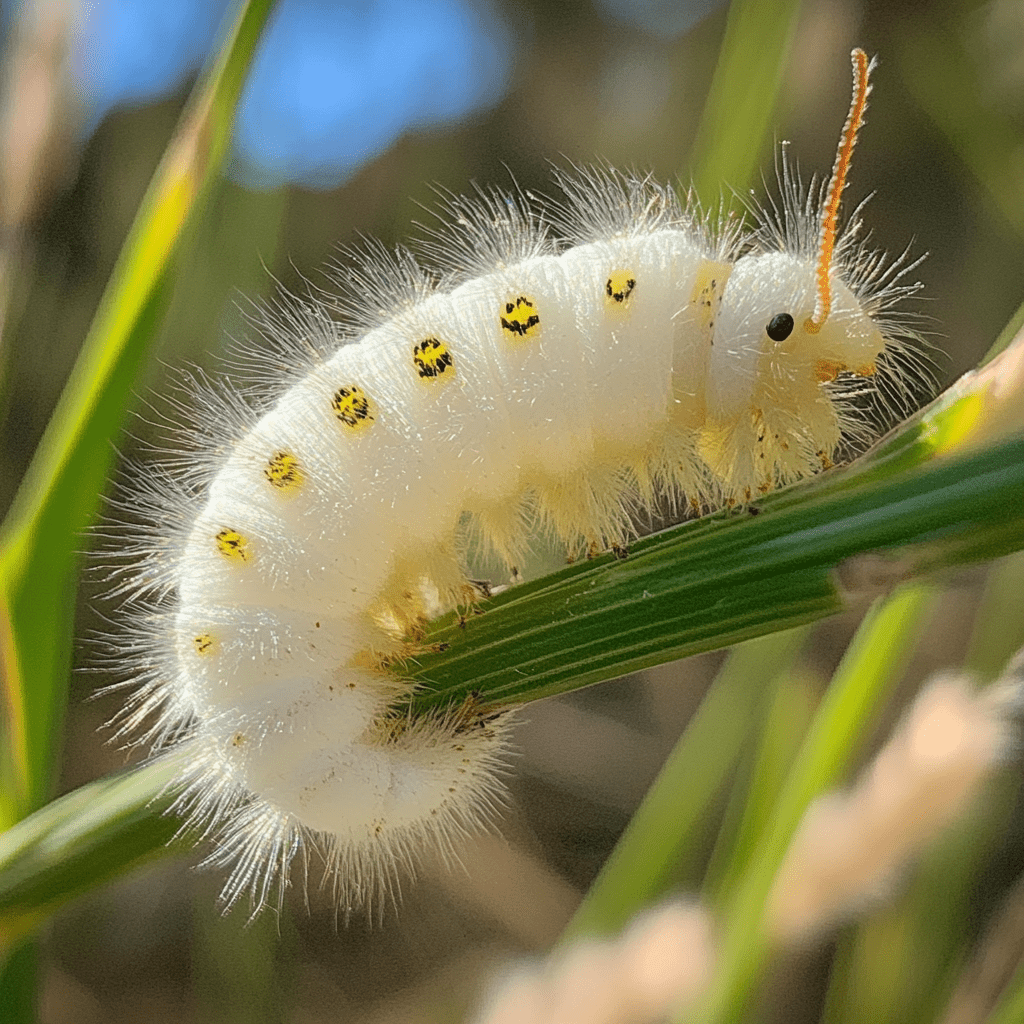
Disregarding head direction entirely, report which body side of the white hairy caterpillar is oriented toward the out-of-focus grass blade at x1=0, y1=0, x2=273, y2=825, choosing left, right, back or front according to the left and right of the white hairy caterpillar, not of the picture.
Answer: back

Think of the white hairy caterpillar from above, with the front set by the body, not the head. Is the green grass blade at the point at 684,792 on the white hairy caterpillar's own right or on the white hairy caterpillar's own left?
on the white hairy caterpillar's own left

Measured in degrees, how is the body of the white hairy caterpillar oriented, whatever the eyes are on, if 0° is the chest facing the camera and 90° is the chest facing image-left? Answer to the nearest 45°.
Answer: approximately 270°

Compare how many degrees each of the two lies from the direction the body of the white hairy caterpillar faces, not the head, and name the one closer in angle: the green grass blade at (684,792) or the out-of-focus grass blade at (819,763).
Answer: the out-of-focus grass blade
